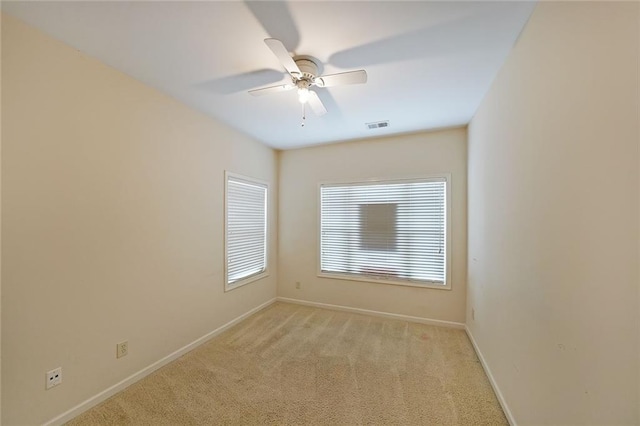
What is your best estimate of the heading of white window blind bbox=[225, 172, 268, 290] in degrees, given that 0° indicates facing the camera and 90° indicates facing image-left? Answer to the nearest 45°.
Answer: approximately 315°

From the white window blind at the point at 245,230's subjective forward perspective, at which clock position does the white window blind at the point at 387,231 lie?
the white window blind at the point at 387,231 is roughly at 11 o'clock from the white window blind at the point at 245,230.
